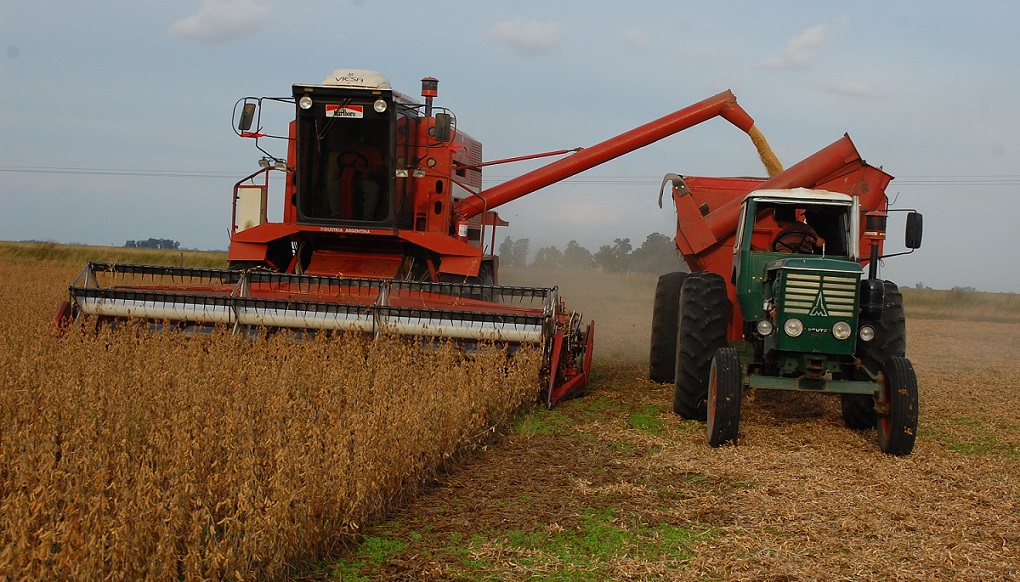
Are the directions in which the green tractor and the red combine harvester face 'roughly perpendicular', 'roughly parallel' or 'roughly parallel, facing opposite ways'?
roughly parallel

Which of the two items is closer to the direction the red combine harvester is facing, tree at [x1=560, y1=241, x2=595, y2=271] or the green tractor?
the green tractor

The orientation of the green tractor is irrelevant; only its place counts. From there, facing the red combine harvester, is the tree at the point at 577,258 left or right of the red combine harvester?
right

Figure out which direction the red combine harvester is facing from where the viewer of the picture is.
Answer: facing the viewer

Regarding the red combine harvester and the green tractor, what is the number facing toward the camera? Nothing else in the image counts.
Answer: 2

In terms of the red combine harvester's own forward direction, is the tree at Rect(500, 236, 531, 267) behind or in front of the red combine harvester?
behind

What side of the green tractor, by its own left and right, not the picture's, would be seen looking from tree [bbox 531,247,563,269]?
back

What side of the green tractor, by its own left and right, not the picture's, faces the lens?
front

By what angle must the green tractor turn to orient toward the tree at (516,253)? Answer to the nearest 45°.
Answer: approximately 135° to its right

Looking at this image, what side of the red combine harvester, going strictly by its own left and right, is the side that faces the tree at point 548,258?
back

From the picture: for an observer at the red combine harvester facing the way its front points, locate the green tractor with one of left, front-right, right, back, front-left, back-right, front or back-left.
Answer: front-left
